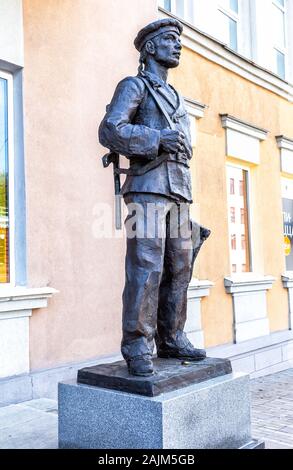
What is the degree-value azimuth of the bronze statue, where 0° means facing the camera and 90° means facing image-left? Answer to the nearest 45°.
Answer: approximately 315°
